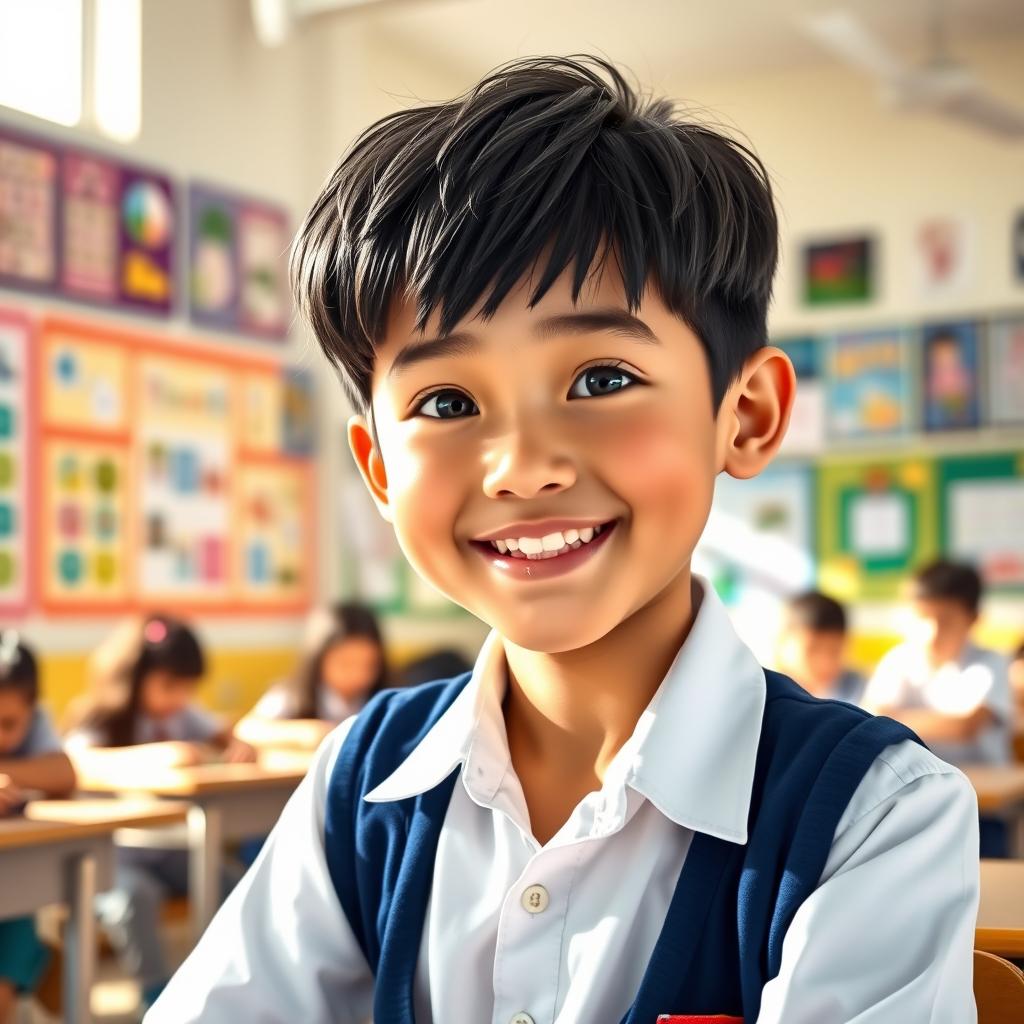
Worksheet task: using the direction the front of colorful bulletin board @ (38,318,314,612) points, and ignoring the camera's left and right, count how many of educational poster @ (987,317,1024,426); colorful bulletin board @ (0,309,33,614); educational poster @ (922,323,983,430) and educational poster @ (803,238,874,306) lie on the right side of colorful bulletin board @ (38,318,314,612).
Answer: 1

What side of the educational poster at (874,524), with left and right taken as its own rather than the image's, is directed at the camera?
front

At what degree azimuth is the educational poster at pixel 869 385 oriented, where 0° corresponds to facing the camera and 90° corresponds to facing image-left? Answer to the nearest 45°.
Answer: approximately 0°

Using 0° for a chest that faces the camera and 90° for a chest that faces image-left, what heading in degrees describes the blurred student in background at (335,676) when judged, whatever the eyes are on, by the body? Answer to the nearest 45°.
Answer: approximately 315°

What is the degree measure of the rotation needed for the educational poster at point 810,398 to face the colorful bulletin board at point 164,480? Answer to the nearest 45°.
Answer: approximately 45° to its right

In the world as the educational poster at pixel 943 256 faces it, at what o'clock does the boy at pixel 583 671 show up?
The boy is roughly at 12 o'clock from the educational poster.

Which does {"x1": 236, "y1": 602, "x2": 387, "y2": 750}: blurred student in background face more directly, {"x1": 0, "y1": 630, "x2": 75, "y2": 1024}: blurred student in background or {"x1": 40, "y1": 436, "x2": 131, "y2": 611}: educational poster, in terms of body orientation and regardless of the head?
the blurred student in background

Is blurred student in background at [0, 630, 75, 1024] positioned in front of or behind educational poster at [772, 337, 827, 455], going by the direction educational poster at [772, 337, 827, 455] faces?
in front

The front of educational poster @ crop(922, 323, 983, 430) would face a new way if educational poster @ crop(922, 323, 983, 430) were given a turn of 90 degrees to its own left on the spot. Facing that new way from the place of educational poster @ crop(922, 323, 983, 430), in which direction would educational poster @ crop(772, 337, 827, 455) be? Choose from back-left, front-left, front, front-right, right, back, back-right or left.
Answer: back

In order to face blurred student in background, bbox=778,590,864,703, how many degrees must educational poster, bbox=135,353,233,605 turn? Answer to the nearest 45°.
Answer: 0° — it already faces them

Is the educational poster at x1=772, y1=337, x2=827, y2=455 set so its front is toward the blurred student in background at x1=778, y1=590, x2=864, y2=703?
yes

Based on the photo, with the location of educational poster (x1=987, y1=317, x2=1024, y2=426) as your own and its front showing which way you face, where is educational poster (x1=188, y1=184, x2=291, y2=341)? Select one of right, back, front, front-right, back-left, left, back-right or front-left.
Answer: front-right

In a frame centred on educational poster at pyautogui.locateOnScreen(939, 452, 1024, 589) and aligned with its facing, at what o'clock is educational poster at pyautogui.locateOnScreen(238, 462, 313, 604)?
educational poster at pyautogui.locateOnScreen(238, 462, 313, 604) is roughly at 2 o'clock from educational poster at pyautogui.locateOnScreen(939, 452, 1024, 589).

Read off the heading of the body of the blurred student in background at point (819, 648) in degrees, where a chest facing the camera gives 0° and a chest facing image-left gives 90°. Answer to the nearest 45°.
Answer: approximately 45°
